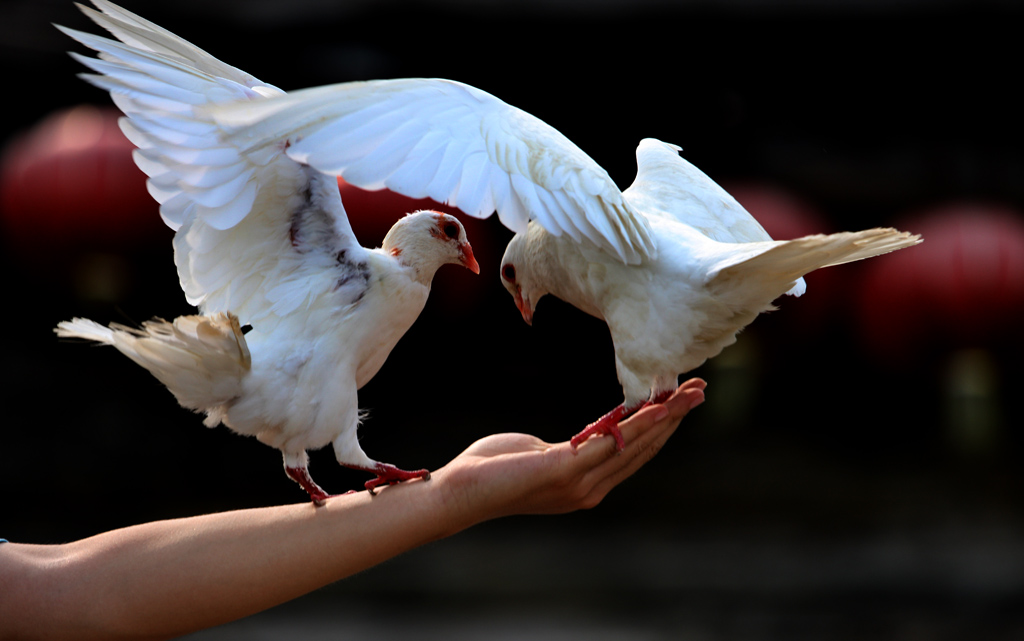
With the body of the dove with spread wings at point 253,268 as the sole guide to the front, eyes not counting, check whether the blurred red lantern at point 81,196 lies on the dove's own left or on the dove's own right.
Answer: on the dove's own left

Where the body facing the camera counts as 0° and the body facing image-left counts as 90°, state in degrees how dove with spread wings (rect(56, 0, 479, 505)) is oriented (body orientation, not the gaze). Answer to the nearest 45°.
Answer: approximately 270°
